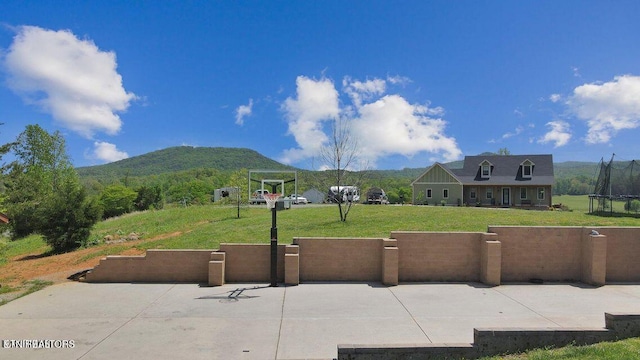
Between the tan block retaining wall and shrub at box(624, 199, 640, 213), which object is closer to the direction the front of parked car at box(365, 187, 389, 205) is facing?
the tan block retaining wall

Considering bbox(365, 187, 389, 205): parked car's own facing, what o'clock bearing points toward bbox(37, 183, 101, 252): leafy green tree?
The leafy green tree is roughly at 1 o'clock from the parked car.

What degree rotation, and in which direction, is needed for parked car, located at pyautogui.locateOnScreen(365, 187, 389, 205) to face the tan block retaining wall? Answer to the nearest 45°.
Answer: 0° — it already faces it

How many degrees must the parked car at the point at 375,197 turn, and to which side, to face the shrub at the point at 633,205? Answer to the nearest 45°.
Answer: approximately 45° to its left

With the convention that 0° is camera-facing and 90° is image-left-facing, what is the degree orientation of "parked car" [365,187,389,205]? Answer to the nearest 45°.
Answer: approximately 0°
